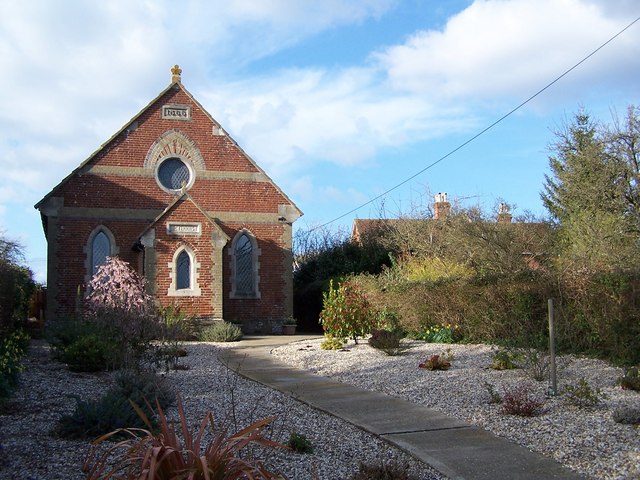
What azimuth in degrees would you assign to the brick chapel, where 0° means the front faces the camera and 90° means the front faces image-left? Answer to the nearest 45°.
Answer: approximately 0°

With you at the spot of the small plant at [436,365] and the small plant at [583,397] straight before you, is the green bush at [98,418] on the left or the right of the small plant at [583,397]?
right

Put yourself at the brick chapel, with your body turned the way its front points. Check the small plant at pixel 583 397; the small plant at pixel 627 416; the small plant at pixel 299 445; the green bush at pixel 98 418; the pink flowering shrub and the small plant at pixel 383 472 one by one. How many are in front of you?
6

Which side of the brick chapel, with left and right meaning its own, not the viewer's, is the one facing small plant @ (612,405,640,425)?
front

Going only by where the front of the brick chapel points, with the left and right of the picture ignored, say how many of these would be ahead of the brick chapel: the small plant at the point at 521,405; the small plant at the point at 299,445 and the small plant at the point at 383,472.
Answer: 3

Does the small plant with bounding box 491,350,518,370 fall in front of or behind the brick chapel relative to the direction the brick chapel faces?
in front

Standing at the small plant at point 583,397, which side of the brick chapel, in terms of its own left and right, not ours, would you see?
front

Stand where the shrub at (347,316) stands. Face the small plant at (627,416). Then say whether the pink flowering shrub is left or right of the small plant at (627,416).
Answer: right

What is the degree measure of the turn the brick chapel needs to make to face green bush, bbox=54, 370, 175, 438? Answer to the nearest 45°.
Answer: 0° — it already faces it

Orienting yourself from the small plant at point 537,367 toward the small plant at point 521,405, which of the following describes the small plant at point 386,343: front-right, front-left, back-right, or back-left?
back-right

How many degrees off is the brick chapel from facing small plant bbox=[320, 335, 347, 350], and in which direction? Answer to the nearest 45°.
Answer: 0° — it already faces it

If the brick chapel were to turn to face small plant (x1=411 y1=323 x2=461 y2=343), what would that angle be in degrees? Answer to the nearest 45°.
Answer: approximately 45° to its left

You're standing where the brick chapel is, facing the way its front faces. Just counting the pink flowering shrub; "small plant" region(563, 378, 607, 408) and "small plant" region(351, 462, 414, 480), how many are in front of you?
3

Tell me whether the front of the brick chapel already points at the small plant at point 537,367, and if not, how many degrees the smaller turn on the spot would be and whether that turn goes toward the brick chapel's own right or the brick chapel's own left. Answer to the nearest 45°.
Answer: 0° — it already faces it

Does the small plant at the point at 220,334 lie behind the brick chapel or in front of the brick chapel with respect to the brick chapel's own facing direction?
in front

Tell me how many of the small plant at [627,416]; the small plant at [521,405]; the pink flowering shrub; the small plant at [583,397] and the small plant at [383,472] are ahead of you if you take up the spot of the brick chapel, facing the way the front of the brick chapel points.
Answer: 5

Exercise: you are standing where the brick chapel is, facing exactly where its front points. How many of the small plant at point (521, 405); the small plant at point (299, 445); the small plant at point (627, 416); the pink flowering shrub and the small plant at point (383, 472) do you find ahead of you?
5

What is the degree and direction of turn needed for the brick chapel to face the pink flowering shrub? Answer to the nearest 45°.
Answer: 0° — it already faces it
